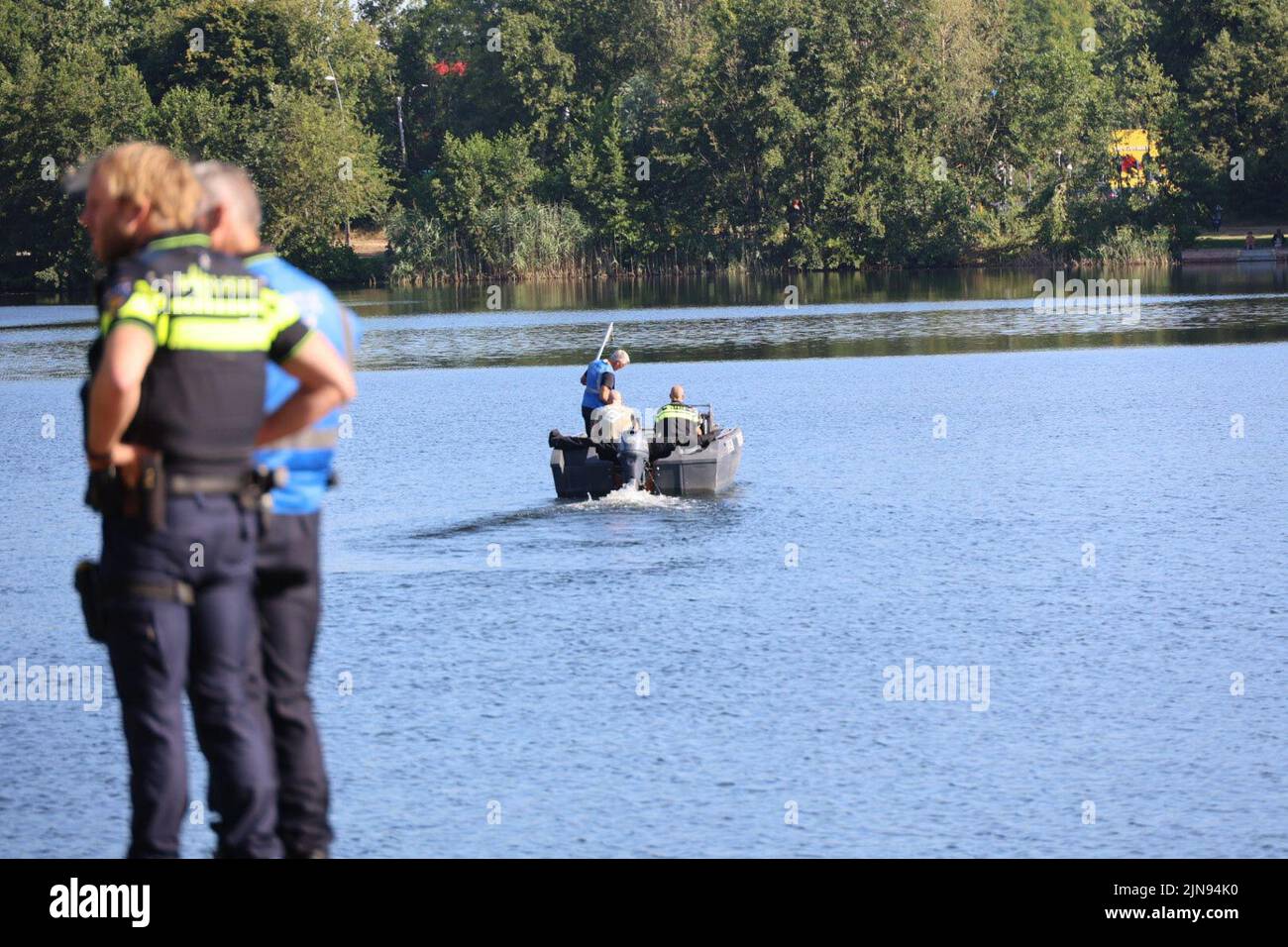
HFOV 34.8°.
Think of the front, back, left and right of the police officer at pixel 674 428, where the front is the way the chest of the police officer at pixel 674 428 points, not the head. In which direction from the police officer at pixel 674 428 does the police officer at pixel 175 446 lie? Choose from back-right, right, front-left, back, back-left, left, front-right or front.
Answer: back

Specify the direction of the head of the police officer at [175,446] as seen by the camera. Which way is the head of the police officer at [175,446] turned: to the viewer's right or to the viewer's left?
to the viewer's left

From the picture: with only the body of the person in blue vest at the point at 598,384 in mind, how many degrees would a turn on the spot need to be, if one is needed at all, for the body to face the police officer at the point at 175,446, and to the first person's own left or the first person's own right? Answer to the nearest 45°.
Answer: approximately 135° to the first person's own right

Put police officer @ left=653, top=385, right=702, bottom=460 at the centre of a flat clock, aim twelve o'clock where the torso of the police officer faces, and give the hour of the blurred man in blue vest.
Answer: The blurred man in blue vest is roughly at 6 o'clock from the police officer.

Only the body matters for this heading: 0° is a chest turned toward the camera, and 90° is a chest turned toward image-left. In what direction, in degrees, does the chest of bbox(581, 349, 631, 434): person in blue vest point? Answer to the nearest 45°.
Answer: approximately 225°

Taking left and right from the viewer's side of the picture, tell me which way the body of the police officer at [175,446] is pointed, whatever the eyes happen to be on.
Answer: facing away from the viewer and to the left of the viewer

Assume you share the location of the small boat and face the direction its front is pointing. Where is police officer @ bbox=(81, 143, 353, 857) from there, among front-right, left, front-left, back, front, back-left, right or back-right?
back

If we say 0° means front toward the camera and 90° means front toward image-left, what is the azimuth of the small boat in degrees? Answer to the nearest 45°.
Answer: approximately 180°

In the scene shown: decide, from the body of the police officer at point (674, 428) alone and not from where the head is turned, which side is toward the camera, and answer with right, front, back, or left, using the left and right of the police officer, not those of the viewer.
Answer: back

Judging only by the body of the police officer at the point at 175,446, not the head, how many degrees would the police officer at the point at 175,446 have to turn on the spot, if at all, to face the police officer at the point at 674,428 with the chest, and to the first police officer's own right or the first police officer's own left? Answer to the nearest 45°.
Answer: approximately 45° to the first police officer's own right

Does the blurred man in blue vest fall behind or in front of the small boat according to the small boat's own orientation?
behind
